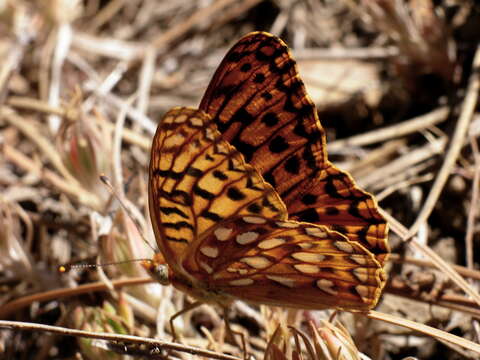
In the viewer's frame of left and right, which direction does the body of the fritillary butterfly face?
facing to the left of the viewer
